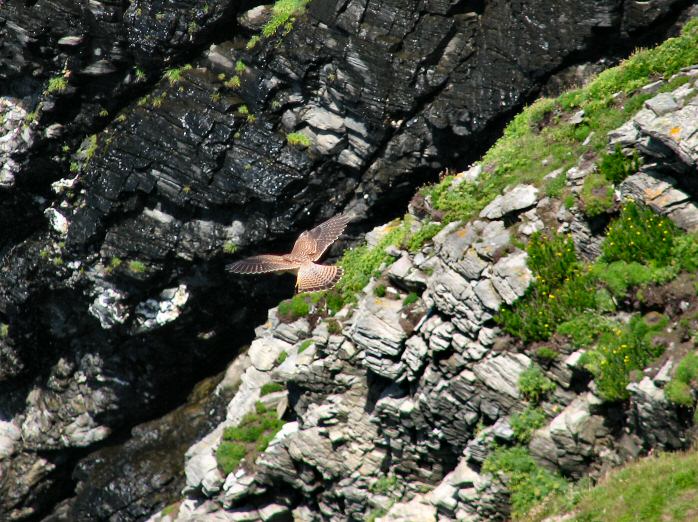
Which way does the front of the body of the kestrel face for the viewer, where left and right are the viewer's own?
facing away from the viewer and to the left of the viewer

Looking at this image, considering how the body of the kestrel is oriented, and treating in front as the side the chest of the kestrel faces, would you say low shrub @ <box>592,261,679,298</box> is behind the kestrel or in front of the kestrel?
behind

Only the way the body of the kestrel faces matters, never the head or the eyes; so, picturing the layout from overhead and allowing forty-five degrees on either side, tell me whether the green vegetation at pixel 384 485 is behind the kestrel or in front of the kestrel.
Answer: behind

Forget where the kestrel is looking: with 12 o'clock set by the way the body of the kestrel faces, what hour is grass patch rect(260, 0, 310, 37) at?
The grass patch is roughly at 12 o'clock from the kestrel.

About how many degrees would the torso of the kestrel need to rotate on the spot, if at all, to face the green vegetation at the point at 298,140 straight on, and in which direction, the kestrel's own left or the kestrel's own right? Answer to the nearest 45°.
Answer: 0° — it already faces it

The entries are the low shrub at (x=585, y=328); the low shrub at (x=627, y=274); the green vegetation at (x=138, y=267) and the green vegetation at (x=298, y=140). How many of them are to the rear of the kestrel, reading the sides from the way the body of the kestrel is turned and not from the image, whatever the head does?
2

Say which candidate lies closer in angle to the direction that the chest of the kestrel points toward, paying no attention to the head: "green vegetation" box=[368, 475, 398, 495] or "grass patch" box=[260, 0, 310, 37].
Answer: the grass patch

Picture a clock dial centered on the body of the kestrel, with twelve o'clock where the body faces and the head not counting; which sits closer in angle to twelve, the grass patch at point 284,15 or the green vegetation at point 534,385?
the grass patch
